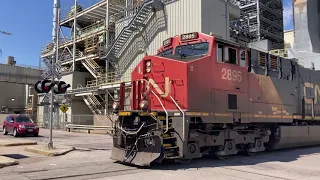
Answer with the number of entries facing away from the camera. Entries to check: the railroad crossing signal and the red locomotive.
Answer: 0

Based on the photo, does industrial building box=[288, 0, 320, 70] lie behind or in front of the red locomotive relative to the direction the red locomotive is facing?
behind

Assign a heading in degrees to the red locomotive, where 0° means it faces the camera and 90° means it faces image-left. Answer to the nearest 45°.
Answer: approximately 45°

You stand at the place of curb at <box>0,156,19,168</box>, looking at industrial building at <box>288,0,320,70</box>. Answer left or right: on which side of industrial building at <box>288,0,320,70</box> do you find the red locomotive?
right

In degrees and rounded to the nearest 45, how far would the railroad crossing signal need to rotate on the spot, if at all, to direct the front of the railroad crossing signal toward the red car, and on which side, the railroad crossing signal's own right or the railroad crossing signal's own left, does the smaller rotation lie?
approximately 135° to the railroad crossing signal's own right

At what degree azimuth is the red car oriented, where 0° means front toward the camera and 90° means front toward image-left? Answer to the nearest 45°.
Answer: approximately 315°

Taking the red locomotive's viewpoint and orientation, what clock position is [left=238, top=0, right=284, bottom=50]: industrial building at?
The industrial building is roughly at 5 o'clock from the red locomotive.

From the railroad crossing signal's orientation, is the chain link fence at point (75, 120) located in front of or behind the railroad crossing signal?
behind

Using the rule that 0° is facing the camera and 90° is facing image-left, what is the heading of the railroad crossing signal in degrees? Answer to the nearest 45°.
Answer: approximately 45°
